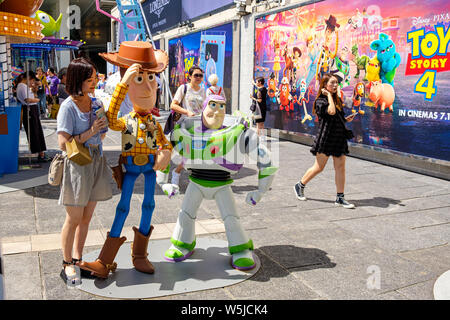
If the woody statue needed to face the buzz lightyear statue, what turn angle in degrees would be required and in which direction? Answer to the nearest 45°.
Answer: approximately 90° to its left

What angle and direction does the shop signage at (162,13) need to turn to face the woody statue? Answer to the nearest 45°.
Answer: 0° — it already faces it

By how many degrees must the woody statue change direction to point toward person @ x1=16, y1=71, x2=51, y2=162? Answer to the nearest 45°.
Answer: approximately 180°

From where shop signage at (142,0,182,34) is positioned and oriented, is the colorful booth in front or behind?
in front

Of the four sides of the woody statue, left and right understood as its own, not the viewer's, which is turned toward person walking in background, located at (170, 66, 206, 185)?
back

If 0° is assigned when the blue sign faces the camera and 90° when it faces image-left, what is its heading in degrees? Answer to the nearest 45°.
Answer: approximately 45°

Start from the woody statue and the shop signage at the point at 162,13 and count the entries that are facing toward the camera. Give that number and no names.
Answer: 2

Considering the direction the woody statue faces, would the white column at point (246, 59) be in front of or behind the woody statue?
behind

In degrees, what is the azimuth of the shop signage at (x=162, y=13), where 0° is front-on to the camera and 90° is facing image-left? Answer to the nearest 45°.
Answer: approximately 0°
